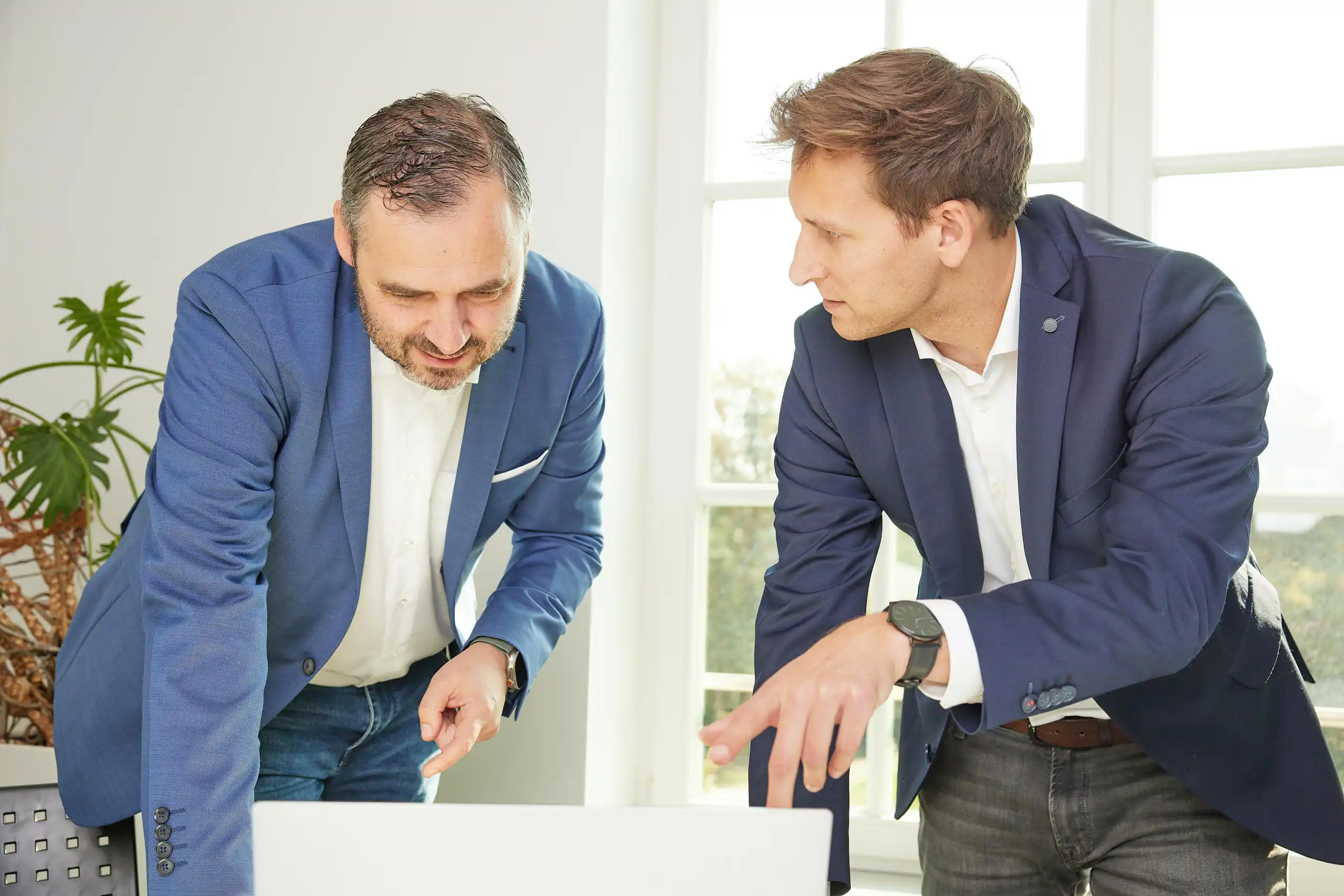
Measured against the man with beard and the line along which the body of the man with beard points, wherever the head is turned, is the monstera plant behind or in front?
behind

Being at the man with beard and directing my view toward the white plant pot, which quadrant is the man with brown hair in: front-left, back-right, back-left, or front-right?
back-right

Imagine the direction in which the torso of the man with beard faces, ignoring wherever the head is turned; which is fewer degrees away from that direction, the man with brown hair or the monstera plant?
the man with brown hair

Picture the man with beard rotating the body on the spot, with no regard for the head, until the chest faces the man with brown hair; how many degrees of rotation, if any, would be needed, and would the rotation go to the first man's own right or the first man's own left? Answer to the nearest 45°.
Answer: approximately 45° to the first man's own left

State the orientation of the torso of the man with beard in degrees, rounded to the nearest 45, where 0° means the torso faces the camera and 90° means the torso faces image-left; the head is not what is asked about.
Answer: approximately 315°

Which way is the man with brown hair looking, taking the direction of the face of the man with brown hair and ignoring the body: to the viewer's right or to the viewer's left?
to the viewer's left
